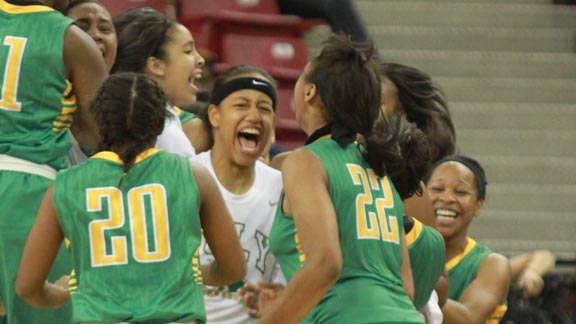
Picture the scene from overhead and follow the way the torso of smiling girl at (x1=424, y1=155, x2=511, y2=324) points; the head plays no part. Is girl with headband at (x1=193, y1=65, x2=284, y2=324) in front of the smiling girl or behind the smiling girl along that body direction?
in front

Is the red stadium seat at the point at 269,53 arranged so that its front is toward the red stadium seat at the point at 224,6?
no

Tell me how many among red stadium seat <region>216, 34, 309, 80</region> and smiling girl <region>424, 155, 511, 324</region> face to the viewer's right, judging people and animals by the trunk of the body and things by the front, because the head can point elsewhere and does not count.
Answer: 0

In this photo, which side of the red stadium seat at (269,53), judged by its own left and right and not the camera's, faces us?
front

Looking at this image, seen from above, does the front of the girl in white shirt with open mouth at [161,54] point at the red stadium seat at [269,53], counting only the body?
no

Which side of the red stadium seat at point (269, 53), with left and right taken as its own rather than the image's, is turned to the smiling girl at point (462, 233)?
front

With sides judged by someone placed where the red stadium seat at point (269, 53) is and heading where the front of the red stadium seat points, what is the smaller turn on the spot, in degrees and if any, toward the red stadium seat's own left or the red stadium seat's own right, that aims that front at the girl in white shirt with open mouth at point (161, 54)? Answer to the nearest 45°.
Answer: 0° — it already faces them

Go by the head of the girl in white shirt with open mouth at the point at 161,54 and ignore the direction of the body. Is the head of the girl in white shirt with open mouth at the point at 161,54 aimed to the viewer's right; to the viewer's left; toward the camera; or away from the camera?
to the viewer's right

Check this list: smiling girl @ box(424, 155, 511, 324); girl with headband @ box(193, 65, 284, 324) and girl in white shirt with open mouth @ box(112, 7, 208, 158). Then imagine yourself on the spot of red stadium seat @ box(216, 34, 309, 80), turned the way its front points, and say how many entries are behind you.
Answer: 0

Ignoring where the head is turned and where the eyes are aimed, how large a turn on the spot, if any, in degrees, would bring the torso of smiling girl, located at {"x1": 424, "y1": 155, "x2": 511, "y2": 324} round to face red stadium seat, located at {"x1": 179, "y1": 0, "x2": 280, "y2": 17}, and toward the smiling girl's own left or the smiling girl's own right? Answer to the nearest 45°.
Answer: approximately 90° to the smiling girl's own right

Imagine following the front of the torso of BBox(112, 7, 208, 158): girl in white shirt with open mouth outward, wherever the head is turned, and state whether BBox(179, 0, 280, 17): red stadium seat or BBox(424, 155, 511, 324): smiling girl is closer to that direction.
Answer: the smiling girl

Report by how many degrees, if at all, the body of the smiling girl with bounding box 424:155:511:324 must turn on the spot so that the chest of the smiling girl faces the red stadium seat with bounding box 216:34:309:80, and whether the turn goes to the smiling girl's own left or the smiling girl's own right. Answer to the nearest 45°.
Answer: approximately 90° to the smiling girl's own right

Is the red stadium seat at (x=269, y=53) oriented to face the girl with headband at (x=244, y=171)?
yes
